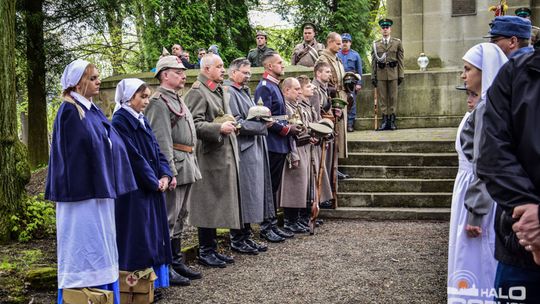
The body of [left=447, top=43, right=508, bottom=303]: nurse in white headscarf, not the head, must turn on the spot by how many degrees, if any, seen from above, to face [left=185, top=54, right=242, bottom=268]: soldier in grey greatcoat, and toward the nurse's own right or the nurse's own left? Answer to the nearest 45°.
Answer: approximately 45° to the nurse's own right

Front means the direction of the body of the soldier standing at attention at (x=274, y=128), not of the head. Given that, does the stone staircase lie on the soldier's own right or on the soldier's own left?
on the soldier's own left

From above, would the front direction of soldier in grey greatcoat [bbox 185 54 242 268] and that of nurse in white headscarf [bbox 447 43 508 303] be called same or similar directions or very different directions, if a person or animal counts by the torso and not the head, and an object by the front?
very different directions

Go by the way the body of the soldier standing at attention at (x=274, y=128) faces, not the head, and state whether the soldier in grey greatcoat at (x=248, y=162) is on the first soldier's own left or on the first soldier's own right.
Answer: on the first soldier's own right

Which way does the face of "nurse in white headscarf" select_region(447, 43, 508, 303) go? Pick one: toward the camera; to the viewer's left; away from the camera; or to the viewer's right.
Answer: to the viewer's left

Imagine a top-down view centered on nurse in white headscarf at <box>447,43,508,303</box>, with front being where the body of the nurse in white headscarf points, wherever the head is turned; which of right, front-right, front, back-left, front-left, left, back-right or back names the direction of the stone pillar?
right

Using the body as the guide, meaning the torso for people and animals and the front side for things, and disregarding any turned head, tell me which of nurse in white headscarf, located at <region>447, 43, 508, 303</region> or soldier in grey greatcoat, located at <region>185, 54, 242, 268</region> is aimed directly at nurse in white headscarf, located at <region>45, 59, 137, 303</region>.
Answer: nurse in white headscarf, located at <region>447, 43, 508, 303</region>

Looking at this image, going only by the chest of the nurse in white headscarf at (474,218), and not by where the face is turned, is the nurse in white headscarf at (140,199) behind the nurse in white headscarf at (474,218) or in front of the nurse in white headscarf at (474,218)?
in front

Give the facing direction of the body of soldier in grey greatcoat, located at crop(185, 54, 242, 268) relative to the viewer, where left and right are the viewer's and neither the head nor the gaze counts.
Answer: facing to the right of the viewer

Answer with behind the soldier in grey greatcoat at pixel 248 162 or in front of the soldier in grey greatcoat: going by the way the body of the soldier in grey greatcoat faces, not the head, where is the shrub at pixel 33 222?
behind

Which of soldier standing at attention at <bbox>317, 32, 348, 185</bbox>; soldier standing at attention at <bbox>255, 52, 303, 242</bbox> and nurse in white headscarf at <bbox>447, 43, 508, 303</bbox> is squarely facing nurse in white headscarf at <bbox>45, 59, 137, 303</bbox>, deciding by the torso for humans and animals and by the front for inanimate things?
nurse in white headscarf at <bbox>447, 43, 508, 303</bbox>

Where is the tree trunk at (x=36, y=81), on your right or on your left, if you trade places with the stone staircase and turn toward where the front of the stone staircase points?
on your right

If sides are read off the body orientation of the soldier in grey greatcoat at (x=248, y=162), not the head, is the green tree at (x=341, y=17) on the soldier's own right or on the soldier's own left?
on the soldier's own left
